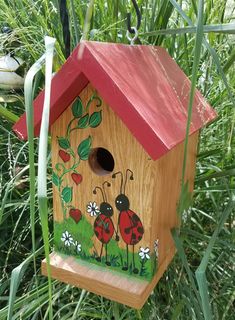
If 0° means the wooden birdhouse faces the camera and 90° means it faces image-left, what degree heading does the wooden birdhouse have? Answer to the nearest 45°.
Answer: approximately 45°
